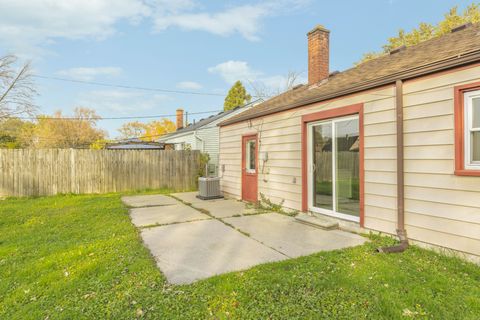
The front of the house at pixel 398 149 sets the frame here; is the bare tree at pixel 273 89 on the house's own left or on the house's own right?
on the house's own right

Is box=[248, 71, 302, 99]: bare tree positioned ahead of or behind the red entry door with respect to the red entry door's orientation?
behind

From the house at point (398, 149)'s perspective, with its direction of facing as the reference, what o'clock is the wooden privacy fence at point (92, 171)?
The wooden privacy fence is roughly at 2 o'clock from the house.

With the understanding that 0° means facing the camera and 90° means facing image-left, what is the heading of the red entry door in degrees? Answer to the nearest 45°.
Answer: approximately 45°
